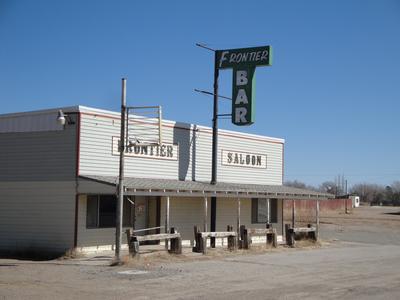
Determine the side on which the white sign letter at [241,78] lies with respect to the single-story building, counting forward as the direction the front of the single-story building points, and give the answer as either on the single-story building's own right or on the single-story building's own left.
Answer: on the single-story building's own left

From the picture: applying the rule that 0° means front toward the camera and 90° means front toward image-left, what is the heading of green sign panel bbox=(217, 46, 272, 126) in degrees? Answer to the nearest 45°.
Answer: approximately 45°

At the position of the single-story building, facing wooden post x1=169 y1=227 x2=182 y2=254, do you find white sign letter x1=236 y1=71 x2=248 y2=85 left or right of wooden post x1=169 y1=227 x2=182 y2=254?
left

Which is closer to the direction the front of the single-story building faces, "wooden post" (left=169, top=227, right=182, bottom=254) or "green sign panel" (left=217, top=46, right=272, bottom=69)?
the wooden post

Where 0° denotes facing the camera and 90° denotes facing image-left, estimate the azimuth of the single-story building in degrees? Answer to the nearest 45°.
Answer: approximately 315°
